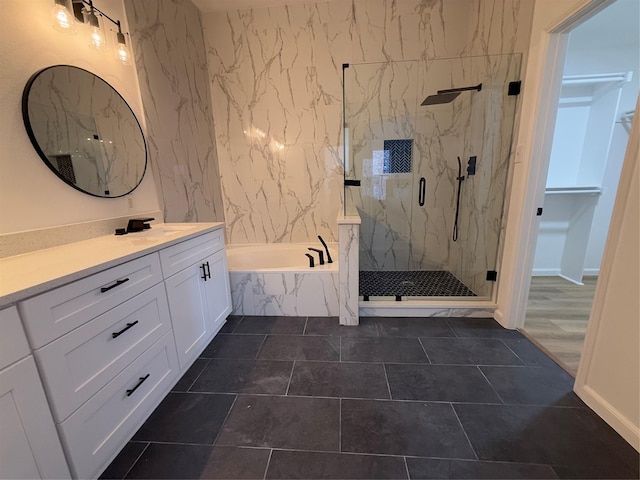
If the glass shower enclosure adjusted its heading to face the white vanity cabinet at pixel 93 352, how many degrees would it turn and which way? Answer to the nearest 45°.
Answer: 0° — it already faces it

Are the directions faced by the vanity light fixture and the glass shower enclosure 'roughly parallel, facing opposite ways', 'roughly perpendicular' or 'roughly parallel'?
roughly perpendicular

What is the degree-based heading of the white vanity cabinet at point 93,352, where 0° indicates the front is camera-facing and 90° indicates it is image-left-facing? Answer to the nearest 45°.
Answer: approximately 315°

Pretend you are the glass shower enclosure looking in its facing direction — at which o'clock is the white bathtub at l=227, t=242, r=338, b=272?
The white bathtub is roughly at 2 o'clock from the glass shower enclosure.

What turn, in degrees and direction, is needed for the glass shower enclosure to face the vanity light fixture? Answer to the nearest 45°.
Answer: approximately 45° to its right

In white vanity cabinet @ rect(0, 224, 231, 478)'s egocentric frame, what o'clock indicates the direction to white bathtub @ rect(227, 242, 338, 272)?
The white bathtub is roughly at 9 o'clock from the white vanity cabinet.
